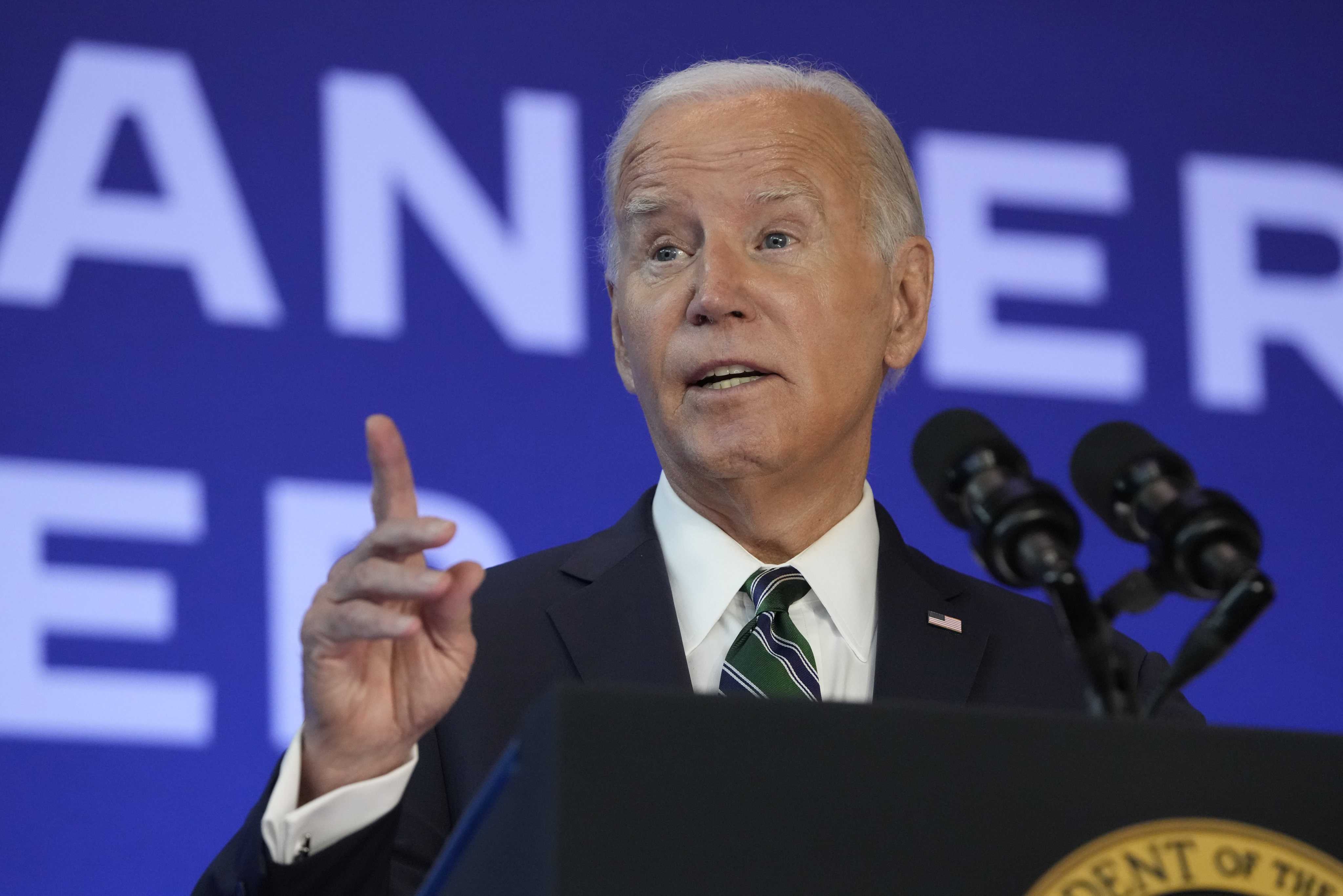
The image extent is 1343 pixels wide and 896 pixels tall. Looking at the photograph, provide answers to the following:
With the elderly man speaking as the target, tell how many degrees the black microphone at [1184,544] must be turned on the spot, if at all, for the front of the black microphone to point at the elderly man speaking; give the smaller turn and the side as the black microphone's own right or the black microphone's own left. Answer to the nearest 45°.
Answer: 0° — it already faces them

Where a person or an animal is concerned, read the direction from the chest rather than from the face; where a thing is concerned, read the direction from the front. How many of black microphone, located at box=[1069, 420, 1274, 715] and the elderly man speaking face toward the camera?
1

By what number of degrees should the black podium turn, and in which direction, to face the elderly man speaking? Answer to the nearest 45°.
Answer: approximately 180°
